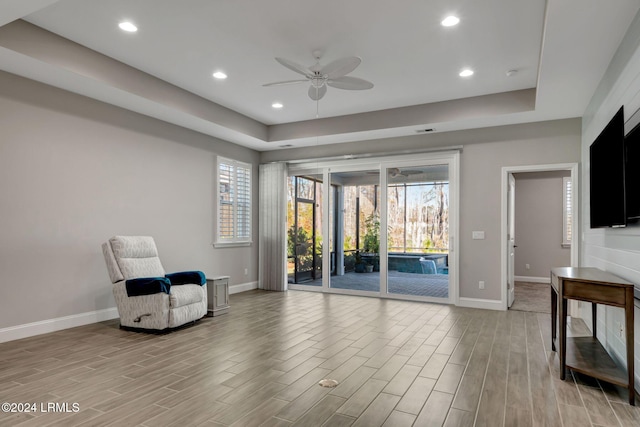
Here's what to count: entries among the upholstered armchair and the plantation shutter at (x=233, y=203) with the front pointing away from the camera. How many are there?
0

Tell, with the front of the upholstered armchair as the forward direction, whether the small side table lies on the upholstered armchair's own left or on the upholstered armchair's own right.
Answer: on the upholstered armchair's own left

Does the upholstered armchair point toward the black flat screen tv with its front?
yes

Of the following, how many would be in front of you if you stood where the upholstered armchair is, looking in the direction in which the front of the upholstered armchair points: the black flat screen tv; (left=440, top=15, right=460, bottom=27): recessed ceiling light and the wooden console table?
3

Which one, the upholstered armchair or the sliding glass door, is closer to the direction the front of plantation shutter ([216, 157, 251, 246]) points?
the sliding glass door

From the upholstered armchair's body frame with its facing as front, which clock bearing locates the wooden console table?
The wooden console table is roughly at 12 o'clock from the upholstered armchair.

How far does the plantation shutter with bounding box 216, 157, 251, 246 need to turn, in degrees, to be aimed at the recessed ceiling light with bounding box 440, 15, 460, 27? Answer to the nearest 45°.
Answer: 0° — it already faces it

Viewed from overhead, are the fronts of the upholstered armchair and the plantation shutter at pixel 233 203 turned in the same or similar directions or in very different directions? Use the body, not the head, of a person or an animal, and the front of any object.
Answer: same or similar directions

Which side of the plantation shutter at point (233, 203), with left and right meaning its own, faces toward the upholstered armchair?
right

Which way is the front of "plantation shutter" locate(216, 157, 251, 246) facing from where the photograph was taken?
facing the viewer and to the right of the viewer

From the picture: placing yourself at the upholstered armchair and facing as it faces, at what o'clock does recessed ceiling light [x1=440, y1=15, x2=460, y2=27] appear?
The recessed ceiling light is roughly at 12 o'clock from the upholstered armchair.

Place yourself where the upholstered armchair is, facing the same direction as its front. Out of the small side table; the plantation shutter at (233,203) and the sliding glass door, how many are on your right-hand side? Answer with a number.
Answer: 0

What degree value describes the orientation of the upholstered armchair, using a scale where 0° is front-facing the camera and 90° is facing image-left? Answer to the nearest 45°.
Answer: approximately 315°
